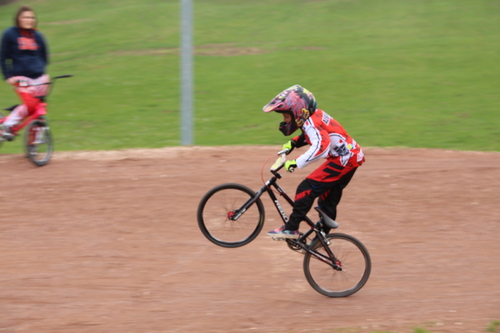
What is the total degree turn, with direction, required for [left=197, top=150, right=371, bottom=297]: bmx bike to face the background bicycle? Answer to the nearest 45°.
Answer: approximately 45° to its right

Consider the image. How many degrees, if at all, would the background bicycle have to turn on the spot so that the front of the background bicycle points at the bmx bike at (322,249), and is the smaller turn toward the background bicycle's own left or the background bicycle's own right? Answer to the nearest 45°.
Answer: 0° — it already faces it

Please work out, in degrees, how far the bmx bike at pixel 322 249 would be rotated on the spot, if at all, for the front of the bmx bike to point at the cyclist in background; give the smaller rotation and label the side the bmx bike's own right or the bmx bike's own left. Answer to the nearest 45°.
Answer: approximately 45° to the bmx bike's own right

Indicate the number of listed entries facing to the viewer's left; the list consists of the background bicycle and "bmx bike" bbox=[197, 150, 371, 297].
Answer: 1

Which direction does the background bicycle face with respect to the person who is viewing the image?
facing the viewer and to the right of the viewer

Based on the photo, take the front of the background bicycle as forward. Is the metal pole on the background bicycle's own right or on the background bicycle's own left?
on the background bicycle's own left

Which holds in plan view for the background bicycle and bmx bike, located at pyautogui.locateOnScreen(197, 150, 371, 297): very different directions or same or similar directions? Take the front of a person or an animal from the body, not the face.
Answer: very different directions
